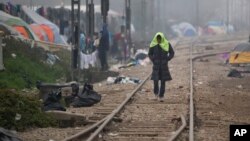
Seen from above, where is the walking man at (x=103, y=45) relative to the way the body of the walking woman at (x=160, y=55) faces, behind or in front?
behind

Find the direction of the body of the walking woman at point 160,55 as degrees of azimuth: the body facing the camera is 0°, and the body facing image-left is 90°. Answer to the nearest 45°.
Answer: approximately 0°

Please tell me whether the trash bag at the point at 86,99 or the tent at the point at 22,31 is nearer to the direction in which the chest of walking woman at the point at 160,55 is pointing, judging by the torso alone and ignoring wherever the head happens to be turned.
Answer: the trash bag

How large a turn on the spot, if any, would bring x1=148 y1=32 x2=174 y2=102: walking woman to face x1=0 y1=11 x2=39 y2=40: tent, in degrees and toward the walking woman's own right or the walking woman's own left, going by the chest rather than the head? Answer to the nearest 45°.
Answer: approximately 135° to the walking woman's own right

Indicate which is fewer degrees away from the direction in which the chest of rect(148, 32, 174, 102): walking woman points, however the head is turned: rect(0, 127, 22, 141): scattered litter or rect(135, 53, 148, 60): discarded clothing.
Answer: the scattered litter

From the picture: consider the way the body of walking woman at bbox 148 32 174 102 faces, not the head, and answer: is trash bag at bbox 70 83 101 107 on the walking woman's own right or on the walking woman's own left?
on the walking woman's own right

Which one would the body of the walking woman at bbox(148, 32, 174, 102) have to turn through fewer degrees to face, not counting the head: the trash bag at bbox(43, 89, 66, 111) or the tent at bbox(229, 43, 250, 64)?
the trash bag

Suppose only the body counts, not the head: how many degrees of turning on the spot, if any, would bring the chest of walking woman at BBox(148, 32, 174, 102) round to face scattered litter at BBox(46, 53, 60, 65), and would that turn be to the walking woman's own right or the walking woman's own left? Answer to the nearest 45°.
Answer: approximately 135° to the walking woman's own right

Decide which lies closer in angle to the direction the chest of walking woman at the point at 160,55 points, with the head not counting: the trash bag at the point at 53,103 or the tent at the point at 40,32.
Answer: the trash bag

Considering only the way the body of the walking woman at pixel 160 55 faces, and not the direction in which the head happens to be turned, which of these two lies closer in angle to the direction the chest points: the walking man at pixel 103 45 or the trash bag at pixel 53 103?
the trash bag

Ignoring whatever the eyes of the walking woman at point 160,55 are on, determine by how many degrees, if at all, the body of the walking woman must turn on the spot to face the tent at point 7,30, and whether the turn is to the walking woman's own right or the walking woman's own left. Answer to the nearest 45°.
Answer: approximately 135° to the walking woman's own right
